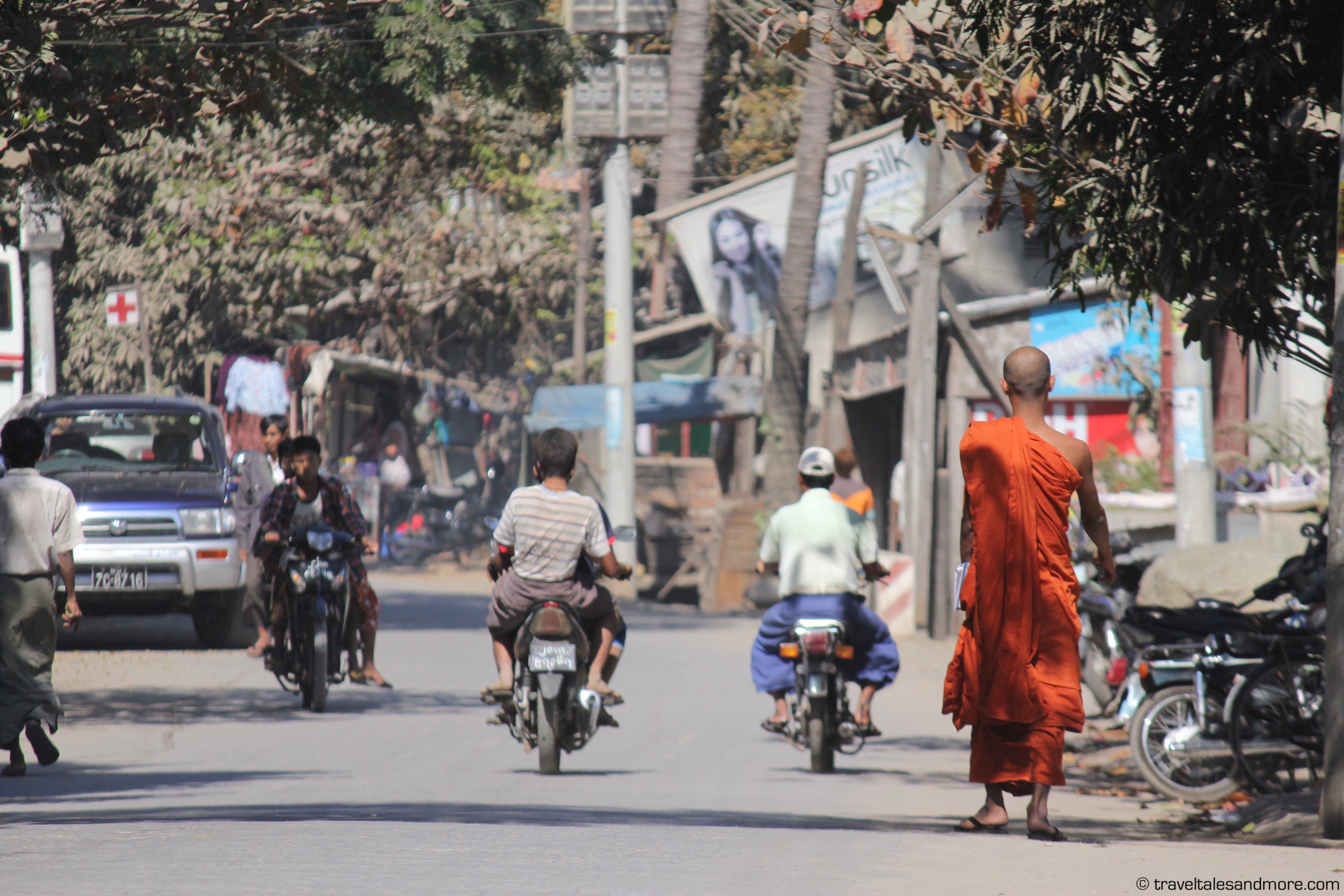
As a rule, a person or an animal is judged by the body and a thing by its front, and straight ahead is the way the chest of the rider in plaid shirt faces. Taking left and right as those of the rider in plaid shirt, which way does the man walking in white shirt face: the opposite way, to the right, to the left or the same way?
the opposite way

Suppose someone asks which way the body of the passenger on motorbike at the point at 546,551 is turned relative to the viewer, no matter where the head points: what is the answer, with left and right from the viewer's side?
facing away from the viewer

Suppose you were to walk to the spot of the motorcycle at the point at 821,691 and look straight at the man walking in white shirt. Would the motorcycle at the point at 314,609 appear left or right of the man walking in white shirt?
right

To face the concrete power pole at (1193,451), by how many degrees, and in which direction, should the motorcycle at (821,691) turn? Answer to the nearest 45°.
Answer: approximately 45° to its right

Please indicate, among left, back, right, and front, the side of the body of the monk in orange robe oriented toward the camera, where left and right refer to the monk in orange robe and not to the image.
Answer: back

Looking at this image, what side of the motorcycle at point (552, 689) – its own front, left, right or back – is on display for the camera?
back

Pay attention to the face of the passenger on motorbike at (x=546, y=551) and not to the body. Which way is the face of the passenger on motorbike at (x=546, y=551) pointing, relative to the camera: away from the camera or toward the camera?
away from the camera

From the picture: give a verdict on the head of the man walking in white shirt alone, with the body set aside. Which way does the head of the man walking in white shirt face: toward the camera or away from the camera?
away from the camera

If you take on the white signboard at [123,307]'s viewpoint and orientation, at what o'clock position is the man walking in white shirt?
The man walking in white shirt is roughly at 12 o'clock from the white signboard.

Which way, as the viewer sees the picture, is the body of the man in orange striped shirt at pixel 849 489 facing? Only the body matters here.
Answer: away from the camera

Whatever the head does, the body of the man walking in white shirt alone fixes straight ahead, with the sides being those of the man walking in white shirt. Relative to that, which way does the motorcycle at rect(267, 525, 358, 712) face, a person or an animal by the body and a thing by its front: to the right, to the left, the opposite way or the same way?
the opposite way

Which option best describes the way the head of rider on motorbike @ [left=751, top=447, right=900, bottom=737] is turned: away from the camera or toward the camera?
away from the camera

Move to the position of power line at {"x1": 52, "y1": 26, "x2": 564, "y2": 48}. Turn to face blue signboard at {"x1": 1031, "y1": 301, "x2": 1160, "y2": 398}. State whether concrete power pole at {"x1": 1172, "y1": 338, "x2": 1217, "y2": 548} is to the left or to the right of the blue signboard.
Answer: right

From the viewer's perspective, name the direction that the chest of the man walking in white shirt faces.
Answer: away from the camera

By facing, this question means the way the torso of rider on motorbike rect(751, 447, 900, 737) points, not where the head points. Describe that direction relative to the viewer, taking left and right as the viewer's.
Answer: facing away from the viewer
